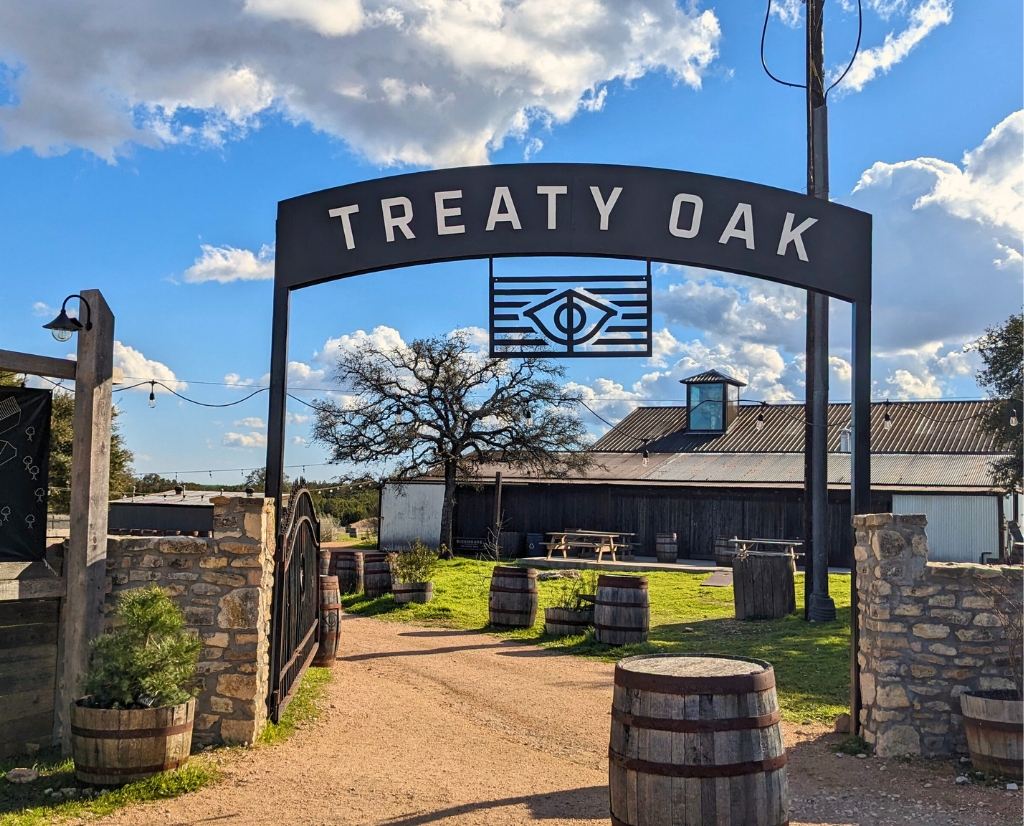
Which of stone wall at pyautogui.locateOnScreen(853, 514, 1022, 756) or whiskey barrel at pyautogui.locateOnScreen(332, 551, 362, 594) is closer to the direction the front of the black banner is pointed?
the stone wall

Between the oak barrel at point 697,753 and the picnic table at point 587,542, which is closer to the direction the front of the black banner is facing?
the oak barrel

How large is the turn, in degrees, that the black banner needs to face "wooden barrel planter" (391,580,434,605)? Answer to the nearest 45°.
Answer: approximately 135° to its left

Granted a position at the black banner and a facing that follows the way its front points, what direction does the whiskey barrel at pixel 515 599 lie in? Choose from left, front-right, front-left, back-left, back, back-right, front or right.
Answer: back-left

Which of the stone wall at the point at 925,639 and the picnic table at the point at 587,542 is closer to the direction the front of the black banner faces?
the stone wall

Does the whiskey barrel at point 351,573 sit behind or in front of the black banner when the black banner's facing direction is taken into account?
behind

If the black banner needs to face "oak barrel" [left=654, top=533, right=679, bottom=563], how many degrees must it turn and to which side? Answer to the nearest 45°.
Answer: approximately 135° to its left

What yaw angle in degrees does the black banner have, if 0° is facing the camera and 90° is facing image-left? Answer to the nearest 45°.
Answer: approximately 0°

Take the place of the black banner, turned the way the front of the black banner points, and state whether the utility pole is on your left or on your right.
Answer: on your left

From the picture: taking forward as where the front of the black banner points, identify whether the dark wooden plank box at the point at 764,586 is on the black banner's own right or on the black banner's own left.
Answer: on the black banner's own left
